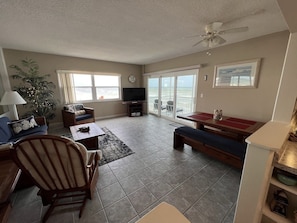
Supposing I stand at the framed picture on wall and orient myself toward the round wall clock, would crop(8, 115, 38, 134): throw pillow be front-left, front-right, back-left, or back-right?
front-left

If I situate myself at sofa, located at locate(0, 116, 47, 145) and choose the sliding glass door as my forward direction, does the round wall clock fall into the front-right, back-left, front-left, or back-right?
front-left

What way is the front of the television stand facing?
toward the camera

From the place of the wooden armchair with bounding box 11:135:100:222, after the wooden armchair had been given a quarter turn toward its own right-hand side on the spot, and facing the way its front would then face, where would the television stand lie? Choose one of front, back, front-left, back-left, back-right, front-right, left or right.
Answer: left

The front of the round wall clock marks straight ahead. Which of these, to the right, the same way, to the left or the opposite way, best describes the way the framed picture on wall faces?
to the right

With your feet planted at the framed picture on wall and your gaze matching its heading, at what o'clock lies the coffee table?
The coffee table is roughly at 12 o'clock from the framed picture on wall.

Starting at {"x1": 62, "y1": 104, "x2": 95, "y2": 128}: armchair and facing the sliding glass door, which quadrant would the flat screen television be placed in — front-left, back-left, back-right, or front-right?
front-left

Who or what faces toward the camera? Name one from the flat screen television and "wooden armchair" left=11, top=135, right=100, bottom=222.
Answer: the flat screen television

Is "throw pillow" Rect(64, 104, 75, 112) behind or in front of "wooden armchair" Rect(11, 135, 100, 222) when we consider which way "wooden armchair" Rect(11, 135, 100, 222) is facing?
in front

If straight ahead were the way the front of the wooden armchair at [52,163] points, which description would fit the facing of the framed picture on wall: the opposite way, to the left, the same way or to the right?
to the left

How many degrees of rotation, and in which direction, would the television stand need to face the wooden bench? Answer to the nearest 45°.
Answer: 0° — it already faces it

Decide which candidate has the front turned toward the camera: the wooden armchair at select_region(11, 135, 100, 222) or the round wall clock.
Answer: the round wall clock

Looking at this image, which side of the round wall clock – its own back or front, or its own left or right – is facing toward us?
front

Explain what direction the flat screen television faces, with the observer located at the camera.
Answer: facing the viewer
